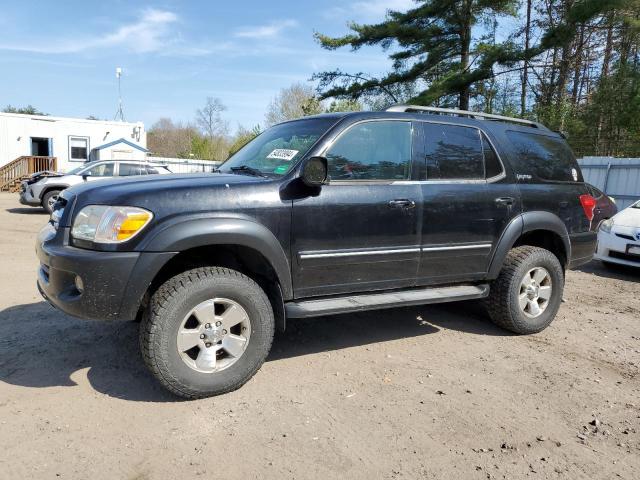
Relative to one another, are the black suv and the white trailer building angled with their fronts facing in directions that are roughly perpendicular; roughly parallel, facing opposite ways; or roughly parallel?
roughly perpendicular

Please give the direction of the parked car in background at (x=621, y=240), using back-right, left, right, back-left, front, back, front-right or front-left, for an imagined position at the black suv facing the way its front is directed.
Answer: back

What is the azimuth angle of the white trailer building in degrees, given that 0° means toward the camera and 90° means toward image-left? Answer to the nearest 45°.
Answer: approximately 0°

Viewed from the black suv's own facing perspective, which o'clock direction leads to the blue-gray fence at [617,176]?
The blue-gray fence is roughly at 6 o'clock from the black suv.

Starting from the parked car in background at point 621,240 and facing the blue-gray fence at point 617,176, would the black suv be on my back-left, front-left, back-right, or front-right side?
back-left

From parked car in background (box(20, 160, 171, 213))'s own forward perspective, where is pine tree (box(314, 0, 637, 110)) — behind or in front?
behind

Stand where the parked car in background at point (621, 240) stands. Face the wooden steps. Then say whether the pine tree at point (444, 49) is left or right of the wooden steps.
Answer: right

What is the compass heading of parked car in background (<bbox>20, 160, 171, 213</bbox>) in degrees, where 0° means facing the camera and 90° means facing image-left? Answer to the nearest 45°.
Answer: approximately 45°
